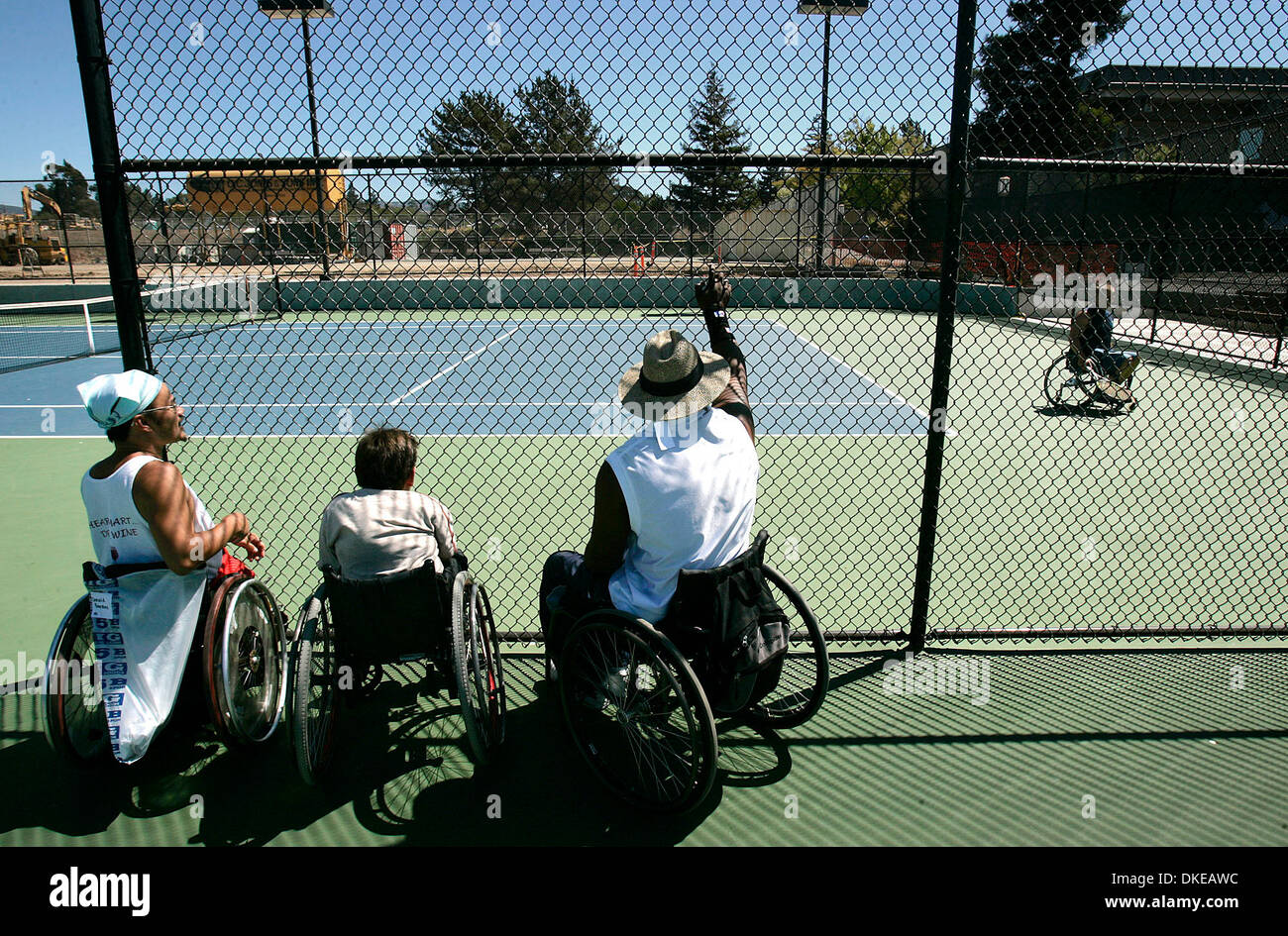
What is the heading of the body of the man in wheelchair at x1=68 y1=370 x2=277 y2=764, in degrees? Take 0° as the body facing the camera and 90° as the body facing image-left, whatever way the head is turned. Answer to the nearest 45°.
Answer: approximately 225°

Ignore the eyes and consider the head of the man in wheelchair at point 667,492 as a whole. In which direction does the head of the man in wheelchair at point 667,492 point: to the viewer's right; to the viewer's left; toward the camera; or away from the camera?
away from the camera

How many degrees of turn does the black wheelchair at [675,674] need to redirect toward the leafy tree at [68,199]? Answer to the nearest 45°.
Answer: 0° — it already faces it

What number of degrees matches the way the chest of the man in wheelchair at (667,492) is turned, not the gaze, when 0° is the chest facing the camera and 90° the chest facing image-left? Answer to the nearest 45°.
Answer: approximately 135°

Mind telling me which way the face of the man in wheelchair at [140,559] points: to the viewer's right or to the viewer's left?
to the viewer's right

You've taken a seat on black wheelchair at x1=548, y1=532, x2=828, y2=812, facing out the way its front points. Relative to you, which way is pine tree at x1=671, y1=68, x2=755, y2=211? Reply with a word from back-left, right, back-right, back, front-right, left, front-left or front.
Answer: front-right

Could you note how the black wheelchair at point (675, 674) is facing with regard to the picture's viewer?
facing away from the viewer and to the left of the viewer
